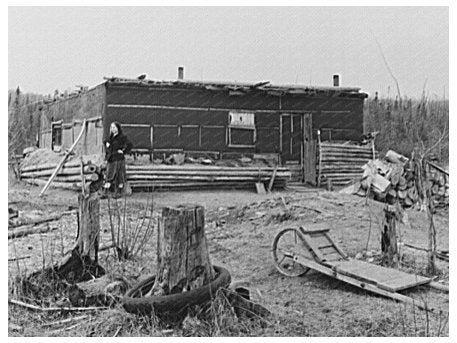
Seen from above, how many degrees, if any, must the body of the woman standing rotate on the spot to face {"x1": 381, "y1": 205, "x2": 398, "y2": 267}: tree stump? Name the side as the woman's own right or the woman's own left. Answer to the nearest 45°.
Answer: approximately 90° to the woman's own left

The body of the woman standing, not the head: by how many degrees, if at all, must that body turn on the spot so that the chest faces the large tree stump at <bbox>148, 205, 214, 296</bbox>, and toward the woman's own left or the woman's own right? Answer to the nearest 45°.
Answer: approximately 45° to the woman's own left

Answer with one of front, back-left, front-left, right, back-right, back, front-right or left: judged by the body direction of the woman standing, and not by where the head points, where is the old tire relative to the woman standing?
front-left

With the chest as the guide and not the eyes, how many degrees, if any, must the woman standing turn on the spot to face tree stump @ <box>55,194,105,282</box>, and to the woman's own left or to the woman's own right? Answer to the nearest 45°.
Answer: approximately 45° to the woman's own left

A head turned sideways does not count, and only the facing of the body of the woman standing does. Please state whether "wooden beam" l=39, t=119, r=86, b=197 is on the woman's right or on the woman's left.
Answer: on the woman's right

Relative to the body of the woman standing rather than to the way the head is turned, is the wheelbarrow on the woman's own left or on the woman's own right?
on the woman's own left

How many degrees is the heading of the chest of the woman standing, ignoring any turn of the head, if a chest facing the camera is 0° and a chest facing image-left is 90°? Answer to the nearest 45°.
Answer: approximately 45°

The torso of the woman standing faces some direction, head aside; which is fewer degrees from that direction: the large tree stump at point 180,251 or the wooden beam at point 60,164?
the large tree stump
